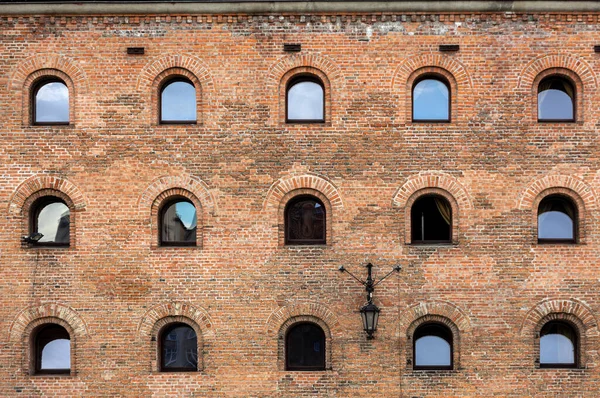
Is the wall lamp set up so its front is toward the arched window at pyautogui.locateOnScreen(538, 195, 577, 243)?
no

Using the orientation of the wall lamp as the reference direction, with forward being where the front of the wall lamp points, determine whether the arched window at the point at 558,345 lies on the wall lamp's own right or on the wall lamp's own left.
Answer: on the wall lamp's own left

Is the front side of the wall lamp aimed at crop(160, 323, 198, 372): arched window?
no

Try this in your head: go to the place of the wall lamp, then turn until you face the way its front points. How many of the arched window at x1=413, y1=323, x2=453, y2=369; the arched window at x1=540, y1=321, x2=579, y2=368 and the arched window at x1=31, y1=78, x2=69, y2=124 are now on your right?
1

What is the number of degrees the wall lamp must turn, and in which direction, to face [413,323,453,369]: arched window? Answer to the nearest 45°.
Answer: approximately 135° to its left

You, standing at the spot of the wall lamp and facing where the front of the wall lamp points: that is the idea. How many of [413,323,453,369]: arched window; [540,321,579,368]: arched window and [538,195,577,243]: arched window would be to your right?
0

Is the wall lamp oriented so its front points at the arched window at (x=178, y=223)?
no

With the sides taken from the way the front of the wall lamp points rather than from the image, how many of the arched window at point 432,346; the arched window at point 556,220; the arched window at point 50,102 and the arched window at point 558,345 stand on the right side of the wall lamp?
1

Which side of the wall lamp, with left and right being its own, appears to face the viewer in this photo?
front

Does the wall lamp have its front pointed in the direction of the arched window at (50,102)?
no

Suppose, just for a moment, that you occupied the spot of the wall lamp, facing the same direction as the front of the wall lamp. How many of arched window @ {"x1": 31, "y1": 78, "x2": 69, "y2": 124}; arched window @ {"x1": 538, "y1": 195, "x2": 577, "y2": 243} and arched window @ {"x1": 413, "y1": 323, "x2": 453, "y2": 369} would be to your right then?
1
